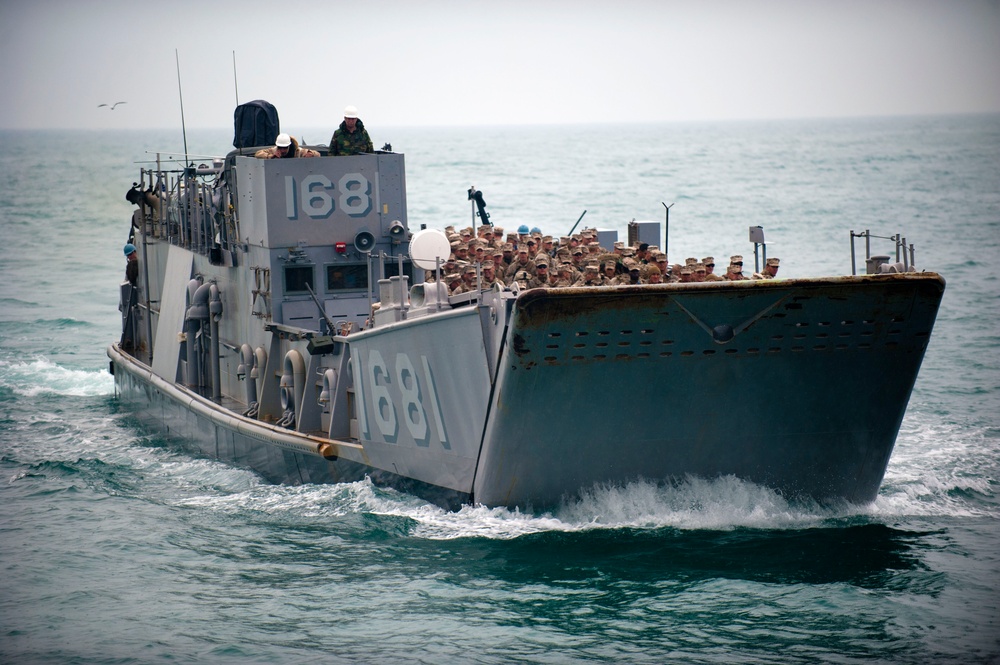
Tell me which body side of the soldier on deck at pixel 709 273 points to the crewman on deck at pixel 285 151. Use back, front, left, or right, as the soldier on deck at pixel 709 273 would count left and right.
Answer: back

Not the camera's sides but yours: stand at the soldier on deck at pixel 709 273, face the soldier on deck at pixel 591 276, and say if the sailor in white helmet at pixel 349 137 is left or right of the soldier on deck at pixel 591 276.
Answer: right

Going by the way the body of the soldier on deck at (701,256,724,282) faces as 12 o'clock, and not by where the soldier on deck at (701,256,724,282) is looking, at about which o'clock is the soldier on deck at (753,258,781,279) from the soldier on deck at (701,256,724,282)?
the soldier on deck at (753,258,781,279) is roughly at 9 o'clock from the soldier on deck at (701,256,724,282).

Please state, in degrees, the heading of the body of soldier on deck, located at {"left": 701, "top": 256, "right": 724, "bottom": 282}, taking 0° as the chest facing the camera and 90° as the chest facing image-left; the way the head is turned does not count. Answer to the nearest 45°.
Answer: approximately 315°

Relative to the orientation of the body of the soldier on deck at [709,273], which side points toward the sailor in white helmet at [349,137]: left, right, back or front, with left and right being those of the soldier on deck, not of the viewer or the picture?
back

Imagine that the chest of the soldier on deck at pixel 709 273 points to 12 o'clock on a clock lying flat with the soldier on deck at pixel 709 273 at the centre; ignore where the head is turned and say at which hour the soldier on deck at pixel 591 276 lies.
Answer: the soldier on deck at pixel 591 276 is roughly at 4 o'clock from the soldier on deck at pixel 709 273.

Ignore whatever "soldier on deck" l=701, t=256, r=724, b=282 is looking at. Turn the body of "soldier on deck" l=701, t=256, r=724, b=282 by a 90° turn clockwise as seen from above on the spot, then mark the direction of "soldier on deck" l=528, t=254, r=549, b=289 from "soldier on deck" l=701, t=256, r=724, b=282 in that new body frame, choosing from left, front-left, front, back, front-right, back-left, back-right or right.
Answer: front-right

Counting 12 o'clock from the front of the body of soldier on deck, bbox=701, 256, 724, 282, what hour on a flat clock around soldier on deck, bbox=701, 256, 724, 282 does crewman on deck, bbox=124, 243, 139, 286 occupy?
crewman on deck, bbox=124, 243, 139, 286 is roughly at 6 o'clock from soldier on deck, bbox=701, 256, 724, 282.
